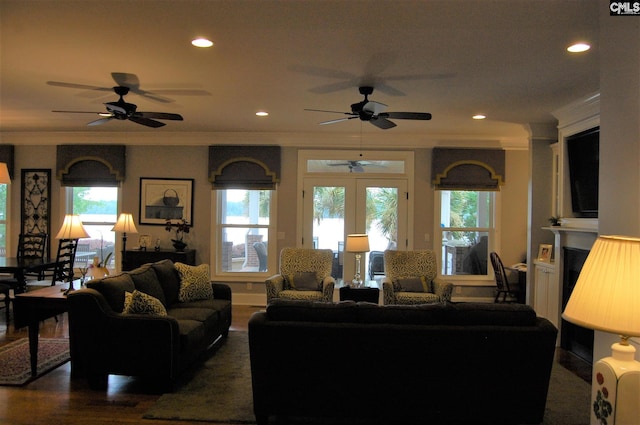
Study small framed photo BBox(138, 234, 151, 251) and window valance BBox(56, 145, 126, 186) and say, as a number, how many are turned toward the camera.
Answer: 2

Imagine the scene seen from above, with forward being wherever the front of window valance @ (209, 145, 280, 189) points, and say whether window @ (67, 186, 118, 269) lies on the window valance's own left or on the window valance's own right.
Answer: on the window valance's own right

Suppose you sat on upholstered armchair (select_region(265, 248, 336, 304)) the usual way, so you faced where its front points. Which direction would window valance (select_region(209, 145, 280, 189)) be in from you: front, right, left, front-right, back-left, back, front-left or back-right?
back-right

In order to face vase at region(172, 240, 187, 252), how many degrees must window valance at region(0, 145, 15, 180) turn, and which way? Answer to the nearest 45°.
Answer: approximately 45° to its left

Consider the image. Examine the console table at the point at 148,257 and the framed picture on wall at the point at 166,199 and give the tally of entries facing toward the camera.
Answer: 2

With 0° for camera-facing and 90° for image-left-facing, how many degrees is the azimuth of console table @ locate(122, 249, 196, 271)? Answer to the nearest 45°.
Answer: approximately 0°

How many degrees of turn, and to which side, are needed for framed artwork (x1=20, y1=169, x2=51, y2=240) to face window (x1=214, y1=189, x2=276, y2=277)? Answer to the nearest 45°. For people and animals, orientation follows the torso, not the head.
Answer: approximately 45° to its left

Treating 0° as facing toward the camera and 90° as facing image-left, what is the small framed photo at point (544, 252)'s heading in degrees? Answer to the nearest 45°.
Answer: approximately 45°

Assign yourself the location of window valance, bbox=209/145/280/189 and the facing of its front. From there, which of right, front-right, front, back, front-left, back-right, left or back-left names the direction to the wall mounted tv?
front-left

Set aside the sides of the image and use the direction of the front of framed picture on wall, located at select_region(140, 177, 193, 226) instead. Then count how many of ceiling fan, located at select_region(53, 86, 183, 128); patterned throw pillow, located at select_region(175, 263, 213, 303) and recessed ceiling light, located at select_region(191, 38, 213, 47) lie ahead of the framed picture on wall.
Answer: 3
